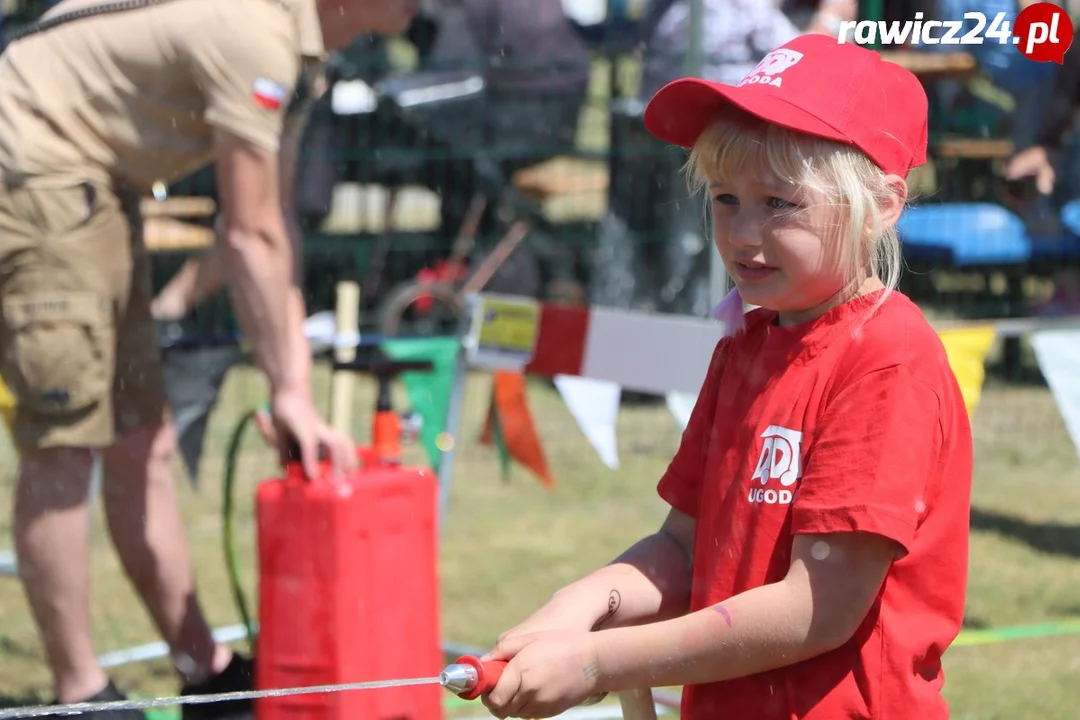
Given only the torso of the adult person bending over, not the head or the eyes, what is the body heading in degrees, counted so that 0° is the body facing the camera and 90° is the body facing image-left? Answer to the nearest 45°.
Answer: approximately 270°

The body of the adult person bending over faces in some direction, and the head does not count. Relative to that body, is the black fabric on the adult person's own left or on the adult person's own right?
on the adult person's own left

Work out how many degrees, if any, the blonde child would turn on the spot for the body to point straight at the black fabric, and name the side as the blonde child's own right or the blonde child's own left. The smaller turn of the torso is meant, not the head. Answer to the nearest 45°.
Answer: approximately 90° to the blonde child's own right

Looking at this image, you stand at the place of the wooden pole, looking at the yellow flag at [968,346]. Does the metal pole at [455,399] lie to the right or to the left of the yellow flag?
left

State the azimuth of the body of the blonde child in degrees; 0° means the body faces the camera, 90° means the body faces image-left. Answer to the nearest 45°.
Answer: approximately 45°

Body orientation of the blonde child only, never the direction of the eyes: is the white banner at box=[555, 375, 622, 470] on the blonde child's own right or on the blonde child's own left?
on the blonde child's own right

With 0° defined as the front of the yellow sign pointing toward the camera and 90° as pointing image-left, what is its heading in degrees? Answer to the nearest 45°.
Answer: approximately 0°

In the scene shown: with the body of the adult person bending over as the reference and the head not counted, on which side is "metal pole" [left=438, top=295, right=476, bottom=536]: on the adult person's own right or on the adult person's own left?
on the adult person's own left

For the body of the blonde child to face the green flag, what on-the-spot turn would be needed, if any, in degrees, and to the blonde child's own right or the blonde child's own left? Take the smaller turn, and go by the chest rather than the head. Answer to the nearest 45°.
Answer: approximately 135° to the blonde child's own right

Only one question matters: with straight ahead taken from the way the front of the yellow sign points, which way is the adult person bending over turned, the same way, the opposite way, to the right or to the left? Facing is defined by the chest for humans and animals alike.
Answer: to the left

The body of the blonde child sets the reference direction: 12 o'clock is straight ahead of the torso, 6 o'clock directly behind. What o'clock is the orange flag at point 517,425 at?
The orange flag is roughly at 4 o'clock from the blonde child.
